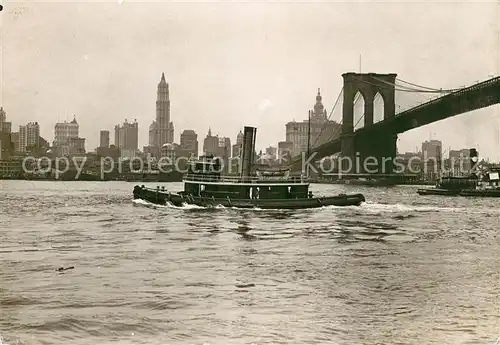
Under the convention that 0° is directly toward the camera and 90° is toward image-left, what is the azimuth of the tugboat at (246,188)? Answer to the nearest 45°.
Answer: approximately 90°
